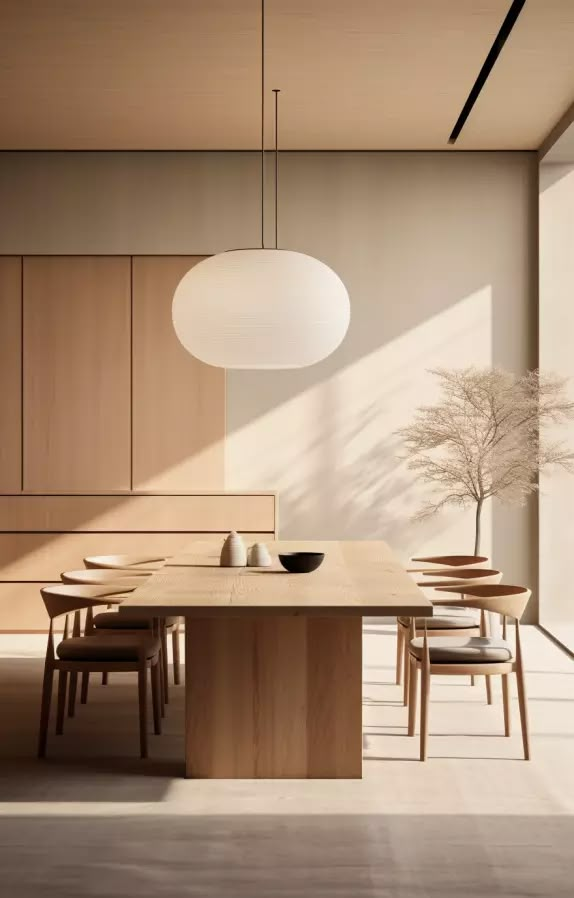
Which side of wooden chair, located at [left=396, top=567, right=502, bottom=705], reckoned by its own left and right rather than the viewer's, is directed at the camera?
left

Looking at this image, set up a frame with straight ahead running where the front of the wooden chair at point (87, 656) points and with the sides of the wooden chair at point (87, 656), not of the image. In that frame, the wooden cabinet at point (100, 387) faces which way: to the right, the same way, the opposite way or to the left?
to the right

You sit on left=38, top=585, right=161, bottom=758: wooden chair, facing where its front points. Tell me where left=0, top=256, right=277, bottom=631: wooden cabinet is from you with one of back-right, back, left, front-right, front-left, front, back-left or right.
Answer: left

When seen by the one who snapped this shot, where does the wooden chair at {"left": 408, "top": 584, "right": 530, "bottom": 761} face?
facing to the left of the viewer

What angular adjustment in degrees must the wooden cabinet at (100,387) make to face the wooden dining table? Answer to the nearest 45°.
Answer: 0° — it already faces it

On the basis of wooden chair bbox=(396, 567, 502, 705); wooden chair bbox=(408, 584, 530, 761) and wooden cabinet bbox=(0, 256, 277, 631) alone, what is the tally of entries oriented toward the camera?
1

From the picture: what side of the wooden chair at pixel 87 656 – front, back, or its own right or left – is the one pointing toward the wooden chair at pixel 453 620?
front

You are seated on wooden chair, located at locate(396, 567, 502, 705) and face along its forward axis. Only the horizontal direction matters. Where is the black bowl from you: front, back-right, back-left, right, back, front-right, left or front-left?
front-left

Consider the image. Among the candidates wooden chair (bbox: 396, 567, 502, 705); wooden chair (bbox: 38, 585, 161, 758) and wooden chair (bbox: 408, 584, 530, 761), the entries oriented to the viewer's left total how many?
2

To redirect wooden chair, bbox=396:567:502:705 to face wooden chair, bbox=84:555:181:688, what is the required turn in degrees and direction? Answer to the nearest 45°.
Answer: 0° — it already faces it

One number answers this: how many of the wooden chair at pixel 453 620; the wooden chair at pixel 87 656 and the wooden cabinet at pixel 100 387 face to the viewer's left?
1

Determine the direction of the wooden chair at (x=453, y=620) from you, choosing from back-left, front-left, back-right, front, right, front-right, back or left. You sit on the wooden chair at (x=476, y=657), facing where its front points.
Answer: right

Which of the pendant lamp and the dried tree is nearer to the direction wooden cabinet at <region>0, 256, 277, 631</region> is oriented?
the pendant lamp

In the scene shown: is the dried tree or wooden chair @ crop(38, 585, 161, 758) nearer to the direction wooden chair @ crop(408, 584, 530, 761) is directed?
the wooden chair

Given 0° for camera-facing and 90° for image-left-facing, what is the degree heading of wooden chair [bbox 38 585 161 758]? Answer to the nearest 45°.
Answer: approximately 270°

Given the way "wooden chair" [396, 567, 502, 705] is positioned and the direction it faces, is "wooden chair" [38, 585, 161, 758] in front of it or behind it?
in front
